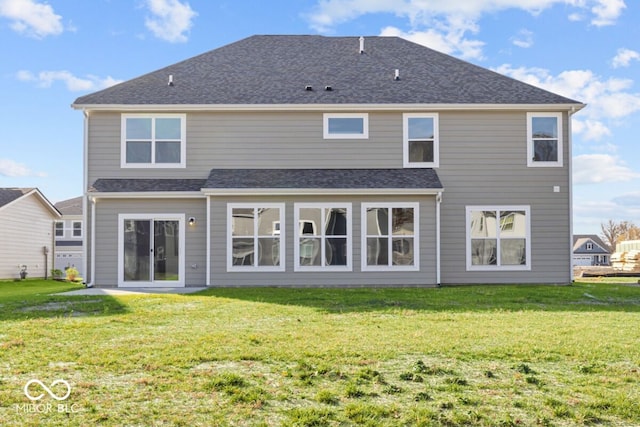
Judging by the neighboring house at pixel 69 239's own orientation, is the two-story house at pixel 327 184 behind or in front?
in front

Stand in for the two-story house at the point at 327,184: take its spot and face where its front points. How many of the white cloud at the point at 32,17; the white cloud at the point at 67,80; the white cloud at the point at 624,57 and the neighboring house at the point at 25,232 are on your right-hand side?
1

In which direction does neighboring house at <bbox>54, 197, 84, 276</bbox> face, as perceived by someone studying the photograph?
facing the viewer

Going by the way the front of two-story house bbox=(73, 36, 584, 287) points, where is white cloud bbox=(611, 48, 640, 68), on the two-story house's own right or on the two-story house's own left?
on the two-story house's own right

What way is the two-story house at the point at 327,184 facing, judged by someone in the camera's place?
facing away from the viewer
